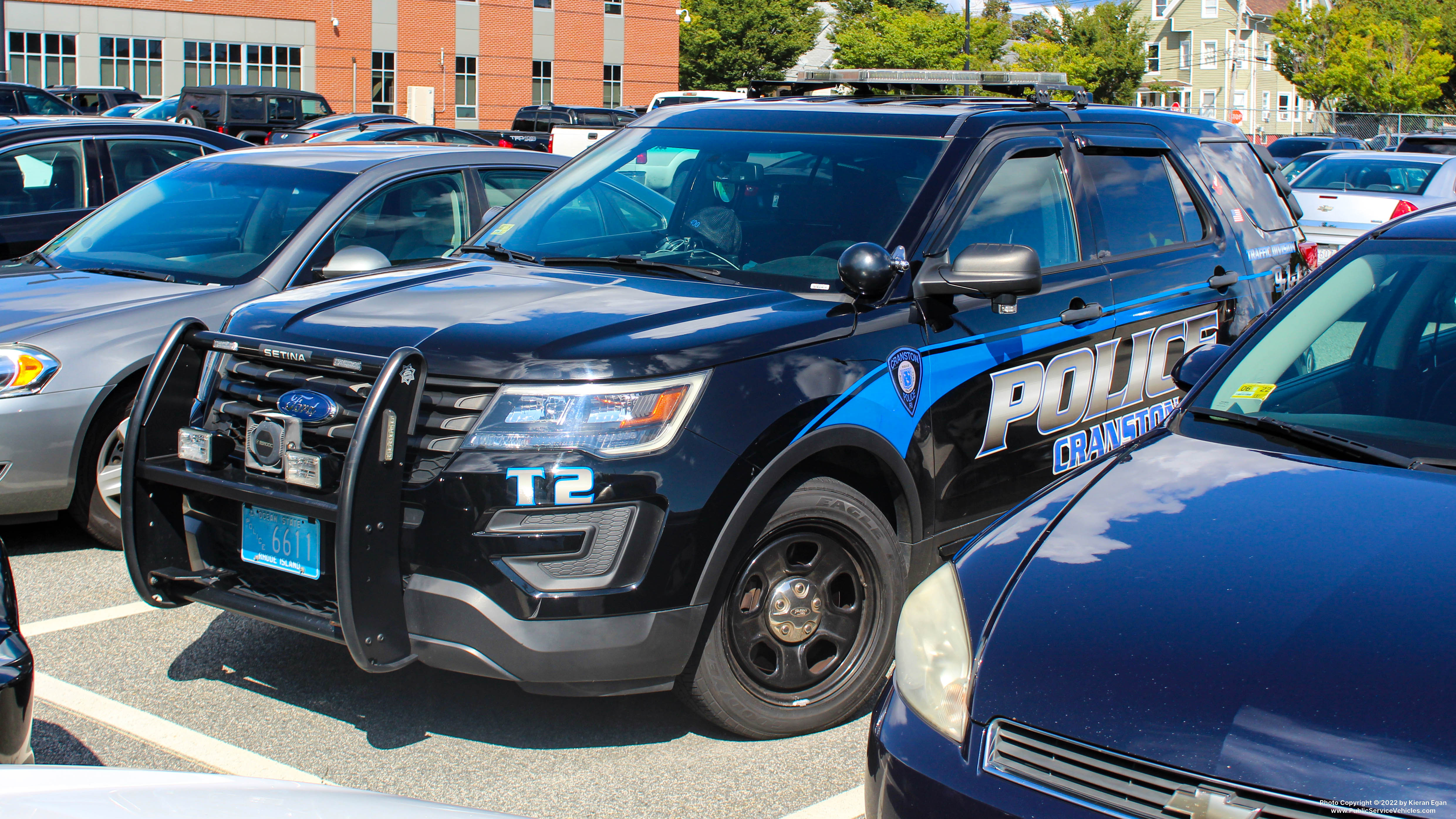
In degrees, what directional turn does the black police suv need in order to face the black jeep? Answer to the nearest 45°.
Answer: approximately 135° to its right

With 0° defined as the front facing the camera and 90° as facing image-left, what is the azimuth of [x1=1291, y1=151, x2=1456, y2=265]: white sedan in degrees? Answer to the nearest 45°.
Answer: approximately 225°

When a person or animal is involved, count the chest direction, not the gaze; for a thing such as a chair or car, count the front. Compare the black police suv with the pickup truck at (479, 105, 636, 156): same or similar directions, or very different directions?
very different directions

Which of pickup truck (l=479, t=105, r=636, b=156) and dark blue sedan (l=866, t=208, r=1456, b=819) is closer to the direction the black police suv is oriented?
the dark blue sedan

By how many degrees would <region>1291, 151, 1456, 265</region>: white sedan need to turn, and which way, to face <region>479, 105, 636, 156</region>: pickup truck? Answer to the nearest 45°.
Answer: approximately 90° to its left

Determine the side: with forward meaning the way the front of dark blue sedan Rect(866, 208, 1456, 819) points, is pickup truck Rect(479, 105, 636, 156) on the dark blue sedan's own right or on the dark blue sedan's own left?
on the dark blue sedan's own right

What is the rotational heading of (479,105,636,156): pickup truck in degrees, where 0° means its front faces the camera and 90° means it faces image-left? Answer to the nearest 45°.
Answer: approximately 225°

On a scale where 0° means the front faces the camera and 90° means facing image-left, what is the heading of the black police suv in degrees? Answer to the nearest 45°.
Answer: approximately 45°

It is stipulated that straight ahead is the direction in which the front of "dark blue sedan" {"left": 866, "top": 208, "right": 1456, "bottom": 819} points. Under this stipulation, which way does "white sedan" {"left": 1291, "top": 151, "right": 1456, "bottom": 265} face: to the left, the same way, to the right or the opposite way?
the opposite way
